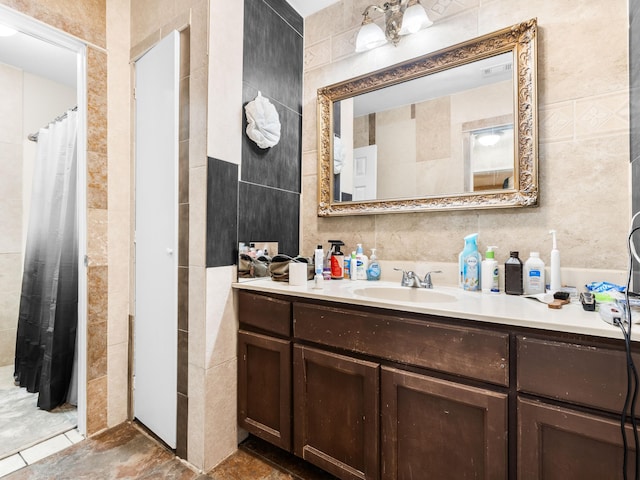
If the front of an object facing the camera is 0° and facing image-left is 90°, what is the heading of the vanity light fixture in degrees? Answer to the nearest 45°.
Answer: approximately 45°

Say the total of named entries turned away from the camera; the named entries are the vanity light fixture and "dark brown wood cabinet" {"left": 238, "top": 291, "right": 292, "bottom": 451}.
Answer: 0

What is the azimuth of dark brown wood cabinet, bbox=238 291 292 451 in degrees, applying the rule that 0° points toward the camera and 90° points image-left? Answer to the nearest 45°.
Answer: approximately 45°

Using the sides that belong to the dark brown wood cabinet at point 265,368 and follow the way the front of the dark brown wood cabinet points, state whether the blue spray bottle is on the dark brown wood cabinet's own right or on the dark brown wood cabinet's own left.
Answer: on the dark brown wood cabinet's own left
